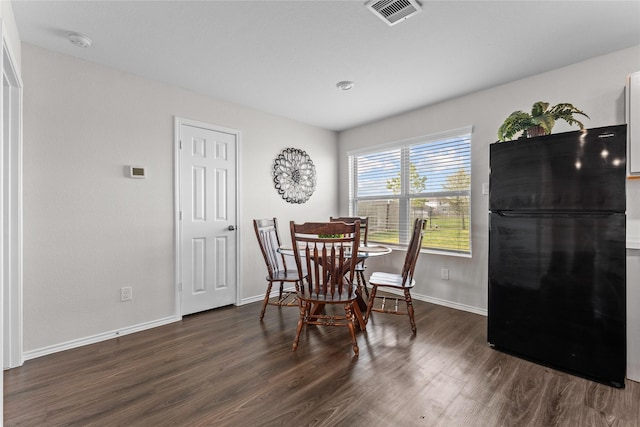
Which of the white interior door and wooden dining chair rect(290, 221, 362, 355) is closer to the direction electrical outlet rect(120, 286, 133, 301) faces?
the wooden dining chair

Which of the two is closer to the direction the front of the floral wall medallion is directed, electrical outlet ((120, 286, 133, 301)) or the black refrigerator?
the black refrigerator

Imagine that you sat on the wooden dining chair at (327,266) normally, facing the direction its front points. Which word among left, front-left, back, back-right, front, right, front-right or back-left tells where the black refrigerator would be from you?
right

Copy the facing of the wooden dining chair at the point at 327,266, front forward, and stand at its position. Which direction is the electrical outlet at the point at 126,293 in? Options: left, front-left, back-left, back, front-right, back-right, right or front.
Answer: left

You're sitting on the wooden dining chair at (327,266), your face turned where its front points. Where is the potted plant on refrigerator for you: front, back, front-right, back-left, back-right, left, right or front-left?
right

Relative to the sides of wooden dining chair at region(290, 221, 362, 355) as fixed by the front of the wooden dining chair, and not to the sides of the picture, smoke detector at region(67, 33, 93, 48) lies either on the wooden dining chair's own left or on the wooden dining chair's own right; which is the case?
on the wooden dining chair's own left

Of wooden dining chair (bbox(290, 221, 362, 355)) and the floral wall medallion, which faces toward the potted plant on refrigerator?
the floral wall medallion

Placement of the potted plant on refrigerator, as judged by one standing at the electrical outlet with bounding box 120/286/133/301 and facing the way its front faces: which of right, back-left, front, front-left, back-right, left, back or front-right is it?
front-left

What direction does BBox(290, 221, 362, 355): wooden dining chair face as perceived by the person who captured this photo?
facing away from the viewer

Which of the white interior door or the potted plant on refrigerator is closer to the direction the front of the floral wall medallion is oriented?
the potted plant on refrigerator

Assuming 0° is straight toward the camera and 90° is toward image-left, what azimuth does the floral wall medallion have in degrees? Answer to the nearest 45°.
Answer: approximately 315°

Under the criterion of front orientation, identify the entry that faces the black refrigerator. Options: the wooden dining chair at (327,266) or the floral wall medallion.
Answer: the floral wall medallion

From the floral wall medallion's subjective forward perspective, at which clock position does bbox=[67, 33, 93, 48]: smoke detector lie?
The smoke detector is roughly at 3 o'clock from the floral wall medallion.
